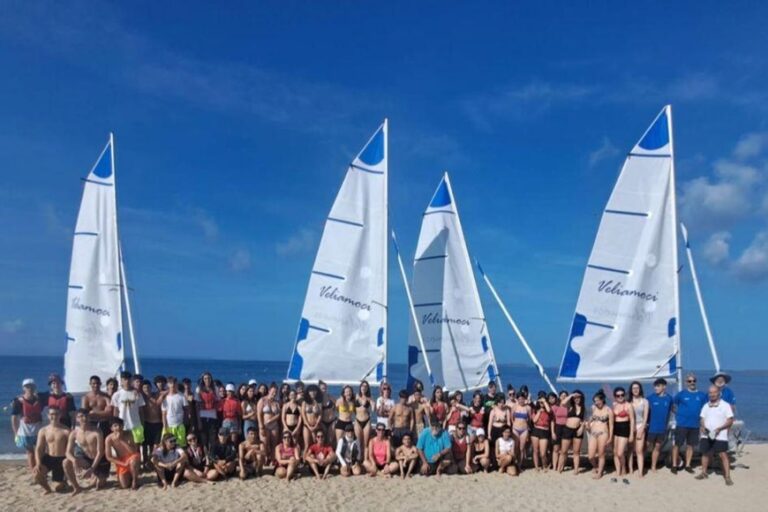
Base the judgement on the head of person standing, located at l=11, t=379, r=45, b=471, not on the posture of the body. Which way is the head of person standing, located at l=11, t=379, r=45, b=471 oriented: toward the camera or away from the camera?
toward the camera

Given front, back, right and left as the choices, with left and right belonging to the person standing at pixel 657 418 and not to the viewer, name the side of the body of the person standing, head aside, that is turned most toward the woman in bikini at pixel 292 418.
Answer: right

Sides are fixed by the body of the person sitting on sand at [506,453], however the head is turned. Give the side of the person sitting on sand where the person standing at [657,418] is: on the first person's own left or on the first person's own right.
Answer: on the first person's own left

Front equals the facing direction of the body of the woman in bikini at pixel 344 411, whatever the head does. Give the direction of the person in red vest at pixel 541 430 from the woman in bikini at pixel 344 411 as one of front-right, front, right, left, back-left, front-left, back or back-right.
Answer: left

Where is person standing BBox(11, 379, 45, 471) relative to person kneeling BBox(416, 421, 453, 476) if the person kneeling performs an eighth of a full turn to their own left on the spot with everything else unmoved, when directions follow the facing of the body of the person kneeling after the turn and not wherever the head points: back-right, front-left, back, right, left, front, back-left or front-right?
back-right

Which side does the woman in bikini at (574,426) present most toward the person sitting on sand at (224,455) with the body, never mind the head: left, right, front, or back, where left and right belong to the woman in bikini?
right

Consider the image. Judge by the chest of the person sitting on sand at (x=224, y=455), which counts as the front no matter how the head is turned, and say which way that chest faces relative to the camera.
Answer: toward the camera

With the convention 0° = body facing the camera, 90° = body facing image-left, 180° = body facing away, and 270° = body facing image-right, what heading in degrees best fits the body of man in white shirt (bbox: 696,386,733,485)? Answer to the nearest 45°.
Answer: approximately 0°

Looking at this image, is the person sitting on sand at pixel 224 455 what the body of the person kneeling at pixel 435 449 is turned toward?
no

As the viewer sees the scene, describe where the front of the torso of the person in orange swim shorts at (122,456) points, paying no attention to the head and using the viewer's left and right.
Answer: facing the viewer

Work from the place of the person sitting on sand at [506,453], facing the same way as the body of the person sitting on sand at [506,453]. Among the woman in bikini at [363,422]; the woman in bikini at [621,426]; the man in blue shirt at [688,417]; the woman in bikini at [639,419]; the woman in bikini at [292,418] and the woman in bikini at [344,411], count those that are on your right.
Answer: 3

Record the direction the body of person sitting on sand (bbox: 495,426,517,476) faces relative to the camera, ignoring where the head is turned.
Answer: toward the camera

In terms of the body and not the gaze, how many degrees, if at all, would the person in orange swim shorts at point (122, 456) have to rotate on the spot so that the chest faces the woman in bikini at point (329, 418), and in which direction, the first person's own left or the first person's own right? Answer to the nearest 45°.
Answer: approximately 90° to the first person's own left
